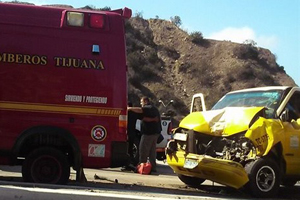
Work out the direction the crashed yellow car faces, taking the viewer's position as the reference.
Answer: facing the viewer and to the left of the viewer

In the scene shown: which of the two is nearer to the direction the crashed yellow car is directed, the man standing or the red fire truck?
the red fire truck

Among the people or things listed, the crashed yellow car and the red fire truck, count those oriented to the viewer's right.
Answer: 0

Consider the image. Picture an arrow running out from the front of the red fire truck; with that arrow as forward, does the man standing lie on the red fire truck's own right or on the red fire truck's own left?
on the red fire truck's own right

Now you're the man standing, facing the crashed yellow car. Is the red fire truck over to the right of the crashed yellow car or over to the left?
right

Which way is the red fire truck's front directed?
to the viewer's left

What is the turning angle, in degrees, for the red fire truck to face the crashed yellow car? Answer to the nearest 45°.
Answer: approximately 180°

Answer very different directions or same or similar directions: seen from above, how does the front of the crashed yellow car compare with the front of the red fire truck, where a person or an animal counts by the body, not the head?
same or similar directions

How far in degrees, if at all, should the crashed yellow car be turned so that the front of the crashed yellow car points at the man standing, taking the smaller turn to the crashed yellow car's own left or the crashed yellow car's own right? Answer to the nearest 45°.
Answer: approximately 90° to the crashed yellow car's own right

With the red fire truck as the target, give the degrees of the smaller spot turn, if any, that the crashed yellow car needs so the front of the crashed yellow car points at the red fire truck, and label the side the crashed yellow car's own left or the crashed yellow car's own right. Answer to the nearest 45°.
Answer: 0° — it already faces it
